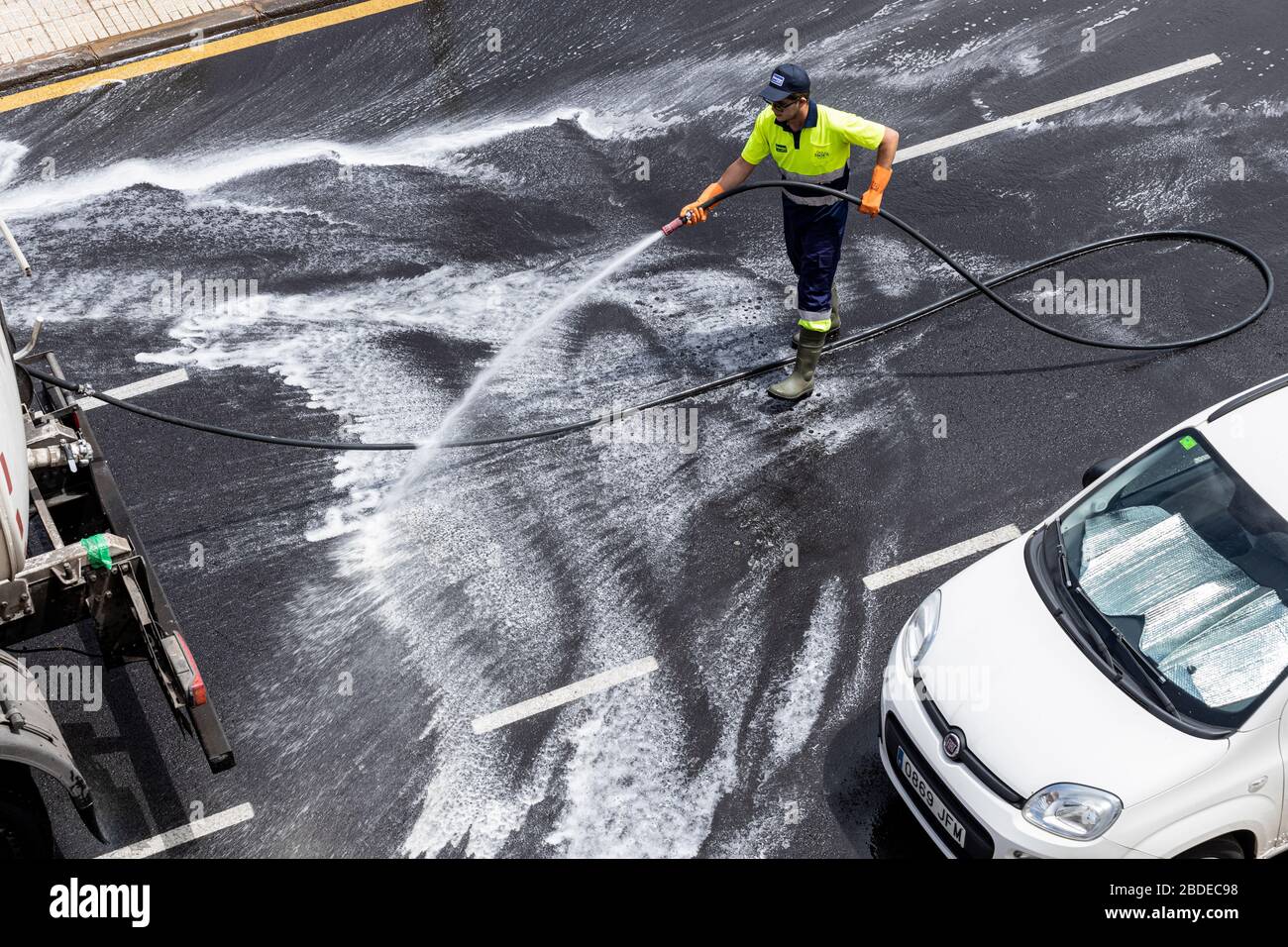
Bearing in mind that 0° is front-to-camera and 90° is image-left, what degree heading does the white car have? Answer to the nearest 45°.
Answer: approximately 45°

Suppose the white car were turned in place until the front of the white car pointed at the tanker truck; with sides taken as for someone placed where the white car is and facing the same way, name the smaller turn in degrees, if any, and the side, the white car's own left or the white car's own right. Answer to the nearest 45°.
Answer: approximately 45° to the white car's own right

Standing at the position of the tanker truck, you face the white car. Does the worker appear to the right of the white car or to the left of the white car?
left

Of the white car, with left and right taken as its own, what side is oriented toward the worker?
right

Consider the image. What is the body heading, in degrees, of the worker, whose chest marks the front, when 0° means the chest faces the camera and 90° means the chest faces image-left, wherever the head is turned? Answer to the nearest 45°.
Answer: approximately 45°

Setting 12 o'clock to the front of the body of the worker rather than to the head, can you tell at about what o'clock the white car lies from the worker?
The white car is roughly at 10 o'clock from the worker.

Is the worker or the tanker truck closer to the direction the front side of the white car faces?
the tanker truck
